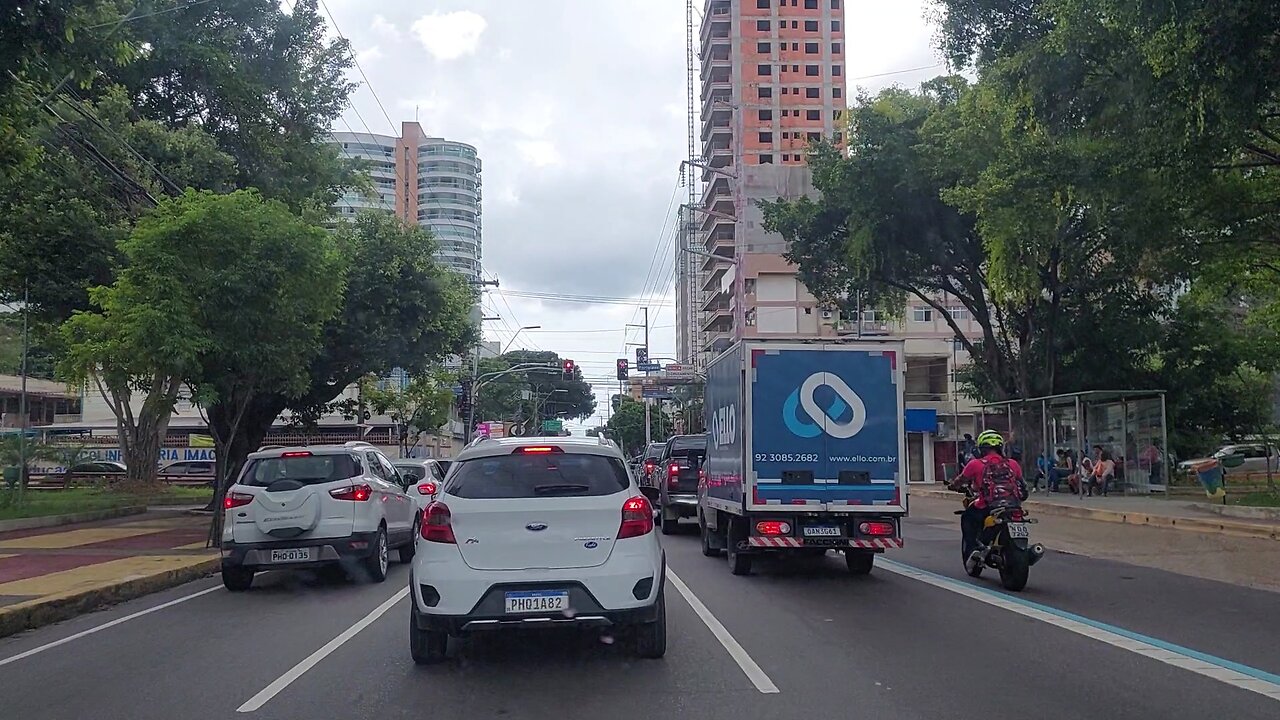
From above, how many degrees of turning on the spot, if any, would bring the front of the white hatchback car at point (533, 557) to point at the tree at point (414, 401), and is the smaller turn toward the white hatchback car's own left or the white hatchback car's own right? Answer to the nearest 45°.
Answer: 0° — it already faces it

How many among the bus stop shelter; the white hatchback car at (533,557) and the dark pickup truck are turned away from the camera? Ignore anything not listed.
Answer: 2

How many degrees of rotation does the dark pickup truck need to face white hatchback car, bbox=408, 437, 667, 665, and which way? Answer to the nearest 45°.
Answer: approximately 180°

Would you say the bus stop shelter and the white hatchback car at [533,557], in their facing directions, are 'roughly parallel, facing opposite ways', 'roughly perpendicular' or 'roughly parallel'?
roughly perpendicular

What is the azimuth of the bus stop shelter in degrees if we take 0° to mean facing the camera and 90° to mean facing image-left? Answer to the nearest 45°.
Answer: approximately 45°

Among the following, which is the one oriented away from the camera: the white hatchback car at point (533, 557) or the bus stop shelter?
the white hatchback car

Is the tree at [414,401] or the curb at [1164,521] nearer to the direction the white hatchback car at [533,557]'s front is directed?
the tree

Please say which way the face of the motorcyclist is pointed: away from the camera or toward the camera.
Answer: away from the camera

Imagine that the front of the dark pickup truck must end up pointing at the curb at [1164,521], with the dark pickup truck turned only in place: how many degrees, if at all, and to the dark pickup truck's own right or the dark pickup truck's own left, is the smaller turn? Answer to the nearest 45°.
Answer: approximately 90° to the dark pickup truck's own right

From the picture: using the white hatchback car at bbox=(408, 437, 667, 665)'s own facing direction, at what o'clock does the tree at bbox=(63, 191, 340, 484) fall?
The tree is roughly at 11 o'clock from the white hatchback car.

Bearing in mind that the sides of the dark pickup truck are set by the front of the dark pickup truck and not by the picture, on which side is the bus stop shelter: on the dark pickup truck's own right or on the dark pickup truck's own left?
on the dark pickup truck's own right

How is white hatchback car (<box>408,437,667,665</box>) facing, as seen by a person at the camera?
facing away from the viewer

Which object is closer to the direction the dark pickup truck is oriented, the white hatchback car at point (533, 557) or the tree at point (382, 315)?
the tree

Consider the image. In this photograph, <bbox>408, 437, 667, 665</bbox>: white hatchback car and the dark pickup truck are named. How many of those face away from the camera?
2

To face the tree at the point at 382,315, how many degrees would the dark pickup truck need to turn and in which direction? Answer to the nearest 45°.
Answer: approximately 45° to its left

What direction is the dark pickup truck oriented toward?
away from the camera

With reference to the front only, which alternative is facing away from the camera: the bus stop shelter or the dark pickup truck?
the dark pickup truck
